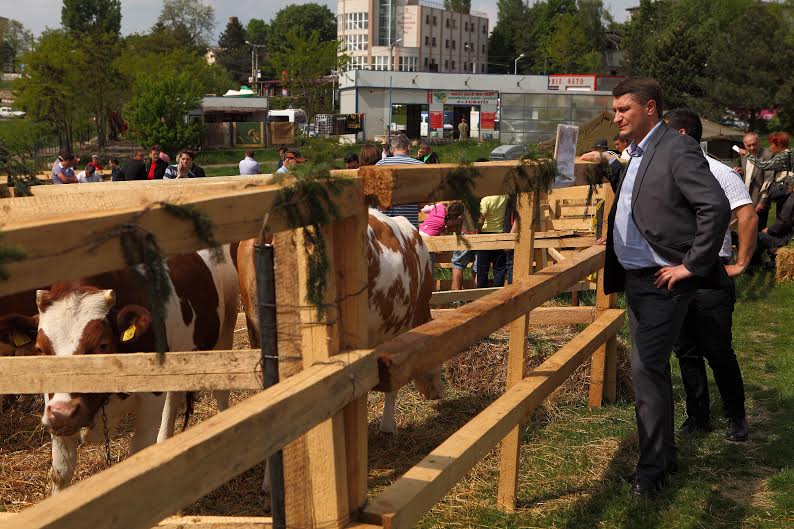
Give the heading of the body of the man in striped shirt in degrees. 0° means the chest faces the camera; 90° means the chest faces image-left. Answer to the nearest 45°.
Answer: approximately 180°

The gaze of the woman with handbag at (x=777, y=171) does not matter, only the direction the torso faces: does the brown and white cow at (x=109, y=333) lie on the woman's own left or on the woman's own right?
on the woman's own left

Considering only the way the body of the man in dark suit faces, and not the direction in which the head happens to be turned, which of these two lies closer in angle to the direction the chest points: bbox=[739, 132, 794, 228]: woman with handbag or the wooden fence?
the wooden fence

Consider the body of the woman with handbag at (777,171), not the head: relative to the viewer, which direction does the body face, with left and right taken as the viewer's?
facing to the left of the viewer

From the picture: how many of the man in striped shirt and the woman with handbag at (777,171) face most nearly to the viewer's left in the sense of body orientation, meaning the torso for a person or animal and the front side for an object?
1
